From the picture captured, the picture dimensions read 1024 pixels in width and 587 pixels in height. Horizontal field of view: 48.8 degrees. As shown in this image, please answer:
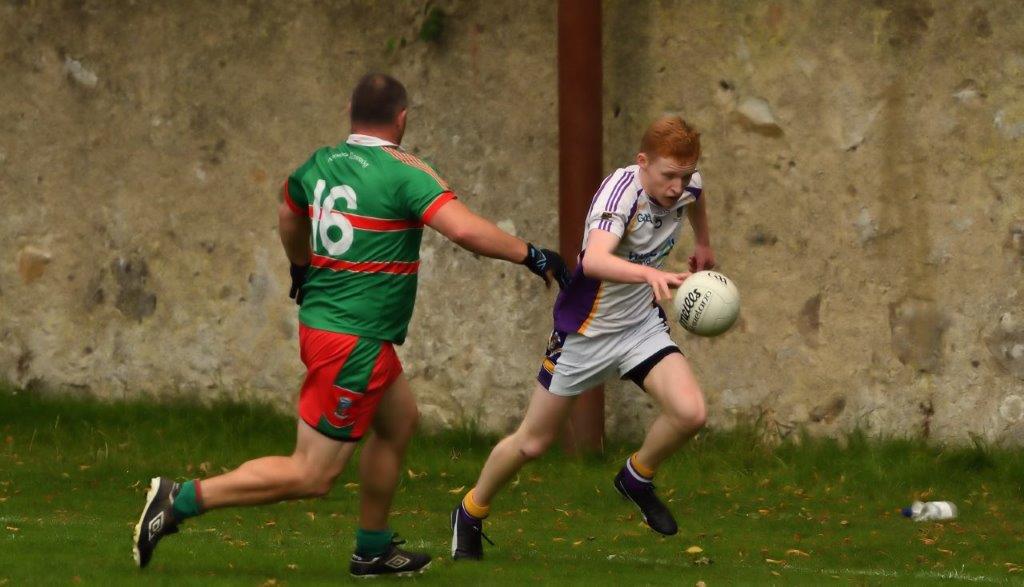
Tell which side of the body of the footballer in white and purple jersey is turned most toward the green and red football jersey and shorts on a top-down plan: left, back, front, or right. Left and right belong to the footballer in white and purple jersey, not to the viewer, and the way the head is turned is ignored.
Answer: right

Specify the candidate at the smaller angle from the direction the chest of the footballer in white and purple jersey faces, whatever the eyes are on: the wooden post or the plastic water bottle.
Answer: the plastic water bottle

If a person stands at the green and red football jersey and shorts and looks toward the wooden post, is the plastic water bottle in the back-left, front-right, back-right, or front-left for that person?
front-right

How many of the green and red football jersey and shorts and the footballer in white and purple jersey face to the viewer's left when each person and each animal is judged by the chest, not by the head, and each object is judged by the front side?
0

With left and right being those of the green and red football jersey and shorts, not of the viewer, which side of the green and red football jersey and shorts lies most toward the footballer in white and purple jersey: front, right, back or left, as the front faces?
front

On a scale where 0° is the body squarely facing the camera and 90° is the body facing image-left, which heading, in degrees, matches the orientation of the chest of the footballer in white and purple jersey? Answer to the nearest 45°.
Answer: approximately 315°

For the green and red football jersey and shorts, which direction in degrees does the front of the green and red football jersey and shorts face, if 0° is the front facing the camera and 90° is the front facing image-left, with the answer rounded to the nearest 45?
approximately 225°

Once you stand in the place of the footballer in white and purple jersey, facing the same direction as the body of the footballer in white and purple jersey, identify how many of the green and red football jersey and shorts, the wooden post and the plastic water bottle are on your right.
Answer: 1

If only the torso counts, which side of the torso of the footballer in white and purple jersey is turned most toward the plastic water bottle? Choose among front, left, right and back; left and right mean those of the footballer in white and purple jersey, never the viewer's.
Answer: left

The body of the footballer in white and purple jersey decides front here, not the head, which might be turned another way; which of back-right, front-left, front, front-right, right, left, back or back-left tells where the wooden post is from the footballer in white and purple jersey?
back-left
